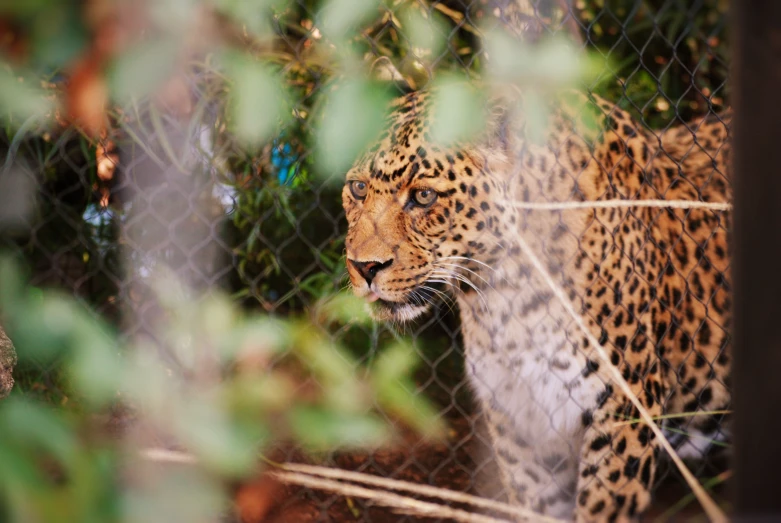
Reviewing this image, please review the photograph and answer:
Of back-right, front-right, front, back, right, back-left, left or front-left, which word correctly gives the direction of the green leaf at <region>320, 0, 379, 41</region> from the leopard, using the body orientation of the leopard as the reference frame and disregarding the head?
front-left

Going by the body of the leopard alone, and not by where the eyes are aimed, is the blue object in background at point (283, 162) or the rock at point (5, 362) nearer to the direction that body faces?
the rock

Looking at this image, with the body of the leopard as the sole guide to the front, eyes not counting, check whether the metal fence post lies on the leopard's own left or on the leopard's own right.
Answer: on the leopard's own left

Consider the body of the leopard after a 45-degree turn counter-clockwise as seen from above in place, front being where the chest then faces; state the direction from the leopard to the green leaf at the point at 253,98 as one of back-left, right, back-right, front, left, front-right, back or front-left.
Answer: front

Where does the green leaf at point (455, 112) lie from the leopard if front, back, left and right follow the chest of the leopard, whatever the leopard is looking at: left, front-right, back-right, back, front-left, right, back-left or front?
front-left

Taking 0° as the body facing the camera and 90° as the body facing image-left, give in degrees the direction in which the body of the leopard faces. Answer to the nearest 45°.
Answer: approximately 45°

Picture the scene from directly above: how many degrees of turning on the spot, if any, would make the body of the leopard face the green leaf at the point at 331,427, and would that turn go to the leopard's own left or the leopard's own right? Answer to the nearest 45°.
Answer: approximately 45° to the leopard's own left

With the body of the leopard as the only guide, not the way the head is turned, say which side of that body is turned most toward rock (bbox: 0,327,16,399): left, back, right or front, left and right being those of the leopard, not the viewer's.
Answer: front
